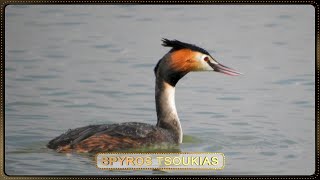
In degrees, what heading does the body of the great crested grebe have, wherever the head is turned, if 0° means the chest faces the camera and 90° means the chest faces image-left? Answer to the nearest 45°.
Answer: approximately 270°
